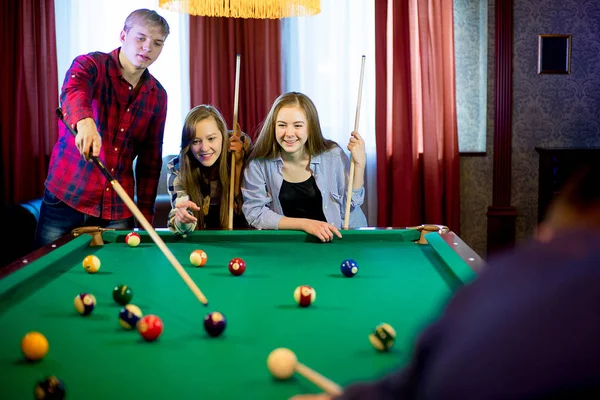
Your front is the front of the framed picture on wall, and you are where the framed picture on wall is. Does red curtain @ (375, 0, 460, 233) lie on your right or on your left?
on your right

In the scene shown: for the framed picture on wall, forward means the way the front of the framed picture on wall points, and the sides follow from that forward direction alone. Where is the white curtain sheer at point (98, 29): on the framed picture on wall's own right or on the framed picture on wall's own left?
on the framed picture on wall's own right

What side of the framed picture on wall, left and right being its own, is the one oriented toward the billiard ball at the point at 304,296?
front

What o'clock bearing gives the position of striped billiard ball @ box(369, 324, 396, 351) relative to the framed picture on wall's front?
The striped billiard ball is roughly at 12 o'clock from the framed picture on wall.

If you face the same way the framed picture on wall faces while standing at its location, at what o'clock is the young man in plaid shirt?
The young man in plaid shirt is roughly at 1 o'clock from the framed picture on wall.

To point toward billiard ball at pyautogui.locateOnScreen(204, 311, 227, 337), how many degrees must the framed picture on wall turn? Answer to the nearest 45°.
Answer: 0° — it already faces it

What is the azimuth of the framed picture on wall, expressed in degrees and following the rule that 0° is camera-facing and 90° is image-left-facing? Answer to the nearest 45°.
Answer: approximately 0°

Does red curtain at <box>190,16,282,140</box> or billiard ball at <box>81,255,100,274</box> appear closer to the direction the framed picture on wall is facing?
the billiard ball

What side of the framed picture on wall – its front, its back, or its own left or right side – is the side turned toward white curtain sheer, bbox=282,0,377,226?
right

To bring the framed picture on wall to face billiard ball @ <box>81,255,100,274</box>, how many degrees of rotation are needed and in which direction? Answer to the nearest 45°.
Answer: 0° — it already faces it
